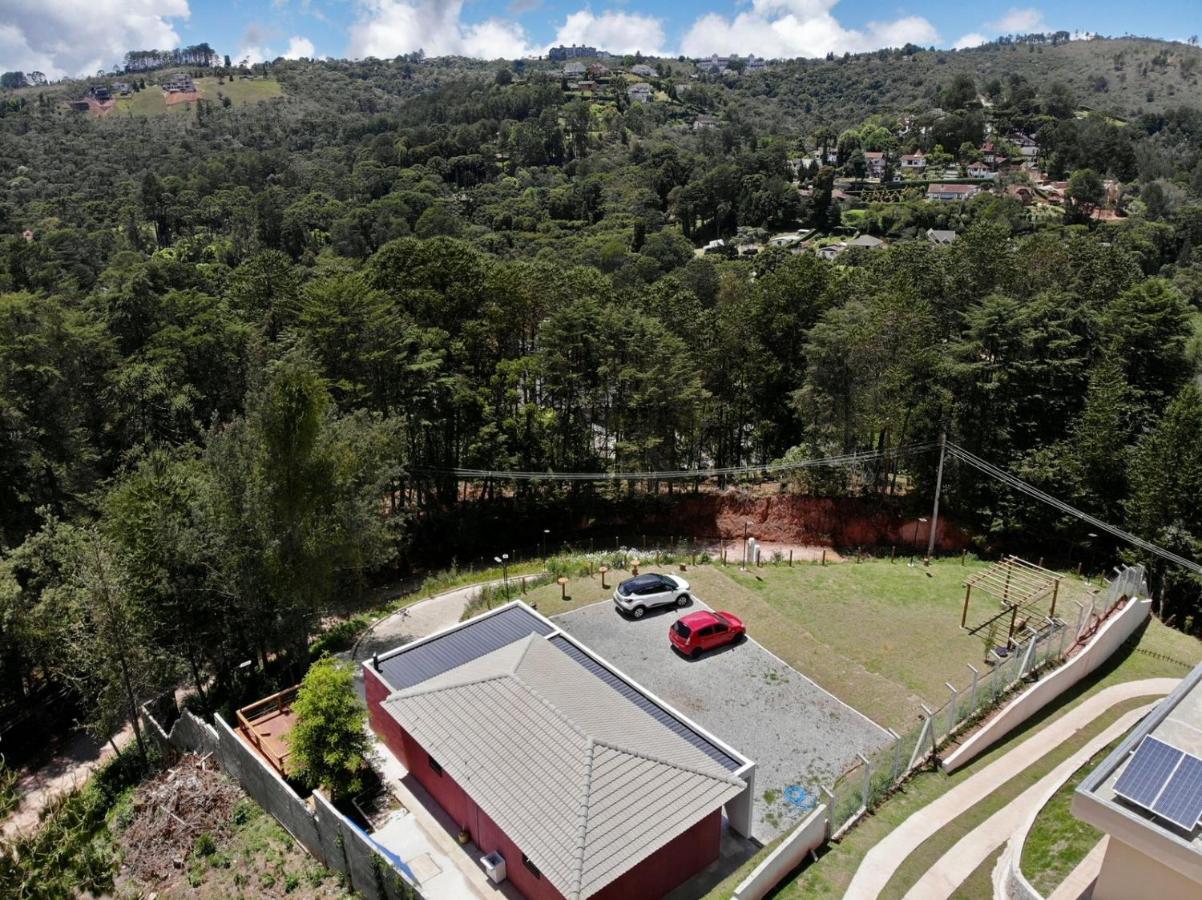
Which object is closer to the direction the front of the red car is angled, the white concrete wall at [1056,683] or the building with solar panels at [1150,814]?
the white concrete wall

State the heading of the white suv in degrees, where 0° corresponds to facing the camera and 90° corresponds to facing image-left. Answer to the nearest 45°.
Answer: approximately 225°

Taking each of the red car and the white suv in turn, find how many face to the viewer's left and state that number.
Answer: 0

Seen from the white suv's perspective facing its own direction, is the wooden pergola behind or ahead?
ahead

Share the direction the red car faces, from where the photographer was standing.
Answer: facing away from the viewer and to the right of the viewer

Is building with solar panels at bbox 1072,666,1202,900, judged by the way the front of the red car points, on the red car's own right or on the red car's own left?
on the red car's own right

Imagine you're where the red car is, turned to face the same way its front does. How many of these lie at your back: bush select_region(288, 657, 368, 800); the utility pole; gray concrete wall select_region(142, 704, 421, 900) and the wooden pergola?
2

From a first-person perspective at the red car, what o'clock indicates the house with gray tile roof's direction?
The house with gray tile roof is roughly at 5 o'clock from the red car.

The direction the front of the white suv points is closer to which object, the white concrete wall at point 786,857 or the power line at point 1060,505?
the power line

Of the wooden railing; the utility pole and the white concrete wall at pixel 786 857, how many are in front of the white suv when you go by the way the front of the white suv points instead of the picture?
1

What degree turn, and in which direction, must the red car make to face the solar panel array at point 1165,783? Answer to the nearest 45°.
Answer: approximately 90° to its right

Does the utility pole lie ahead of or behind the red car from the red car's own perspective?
ahead
